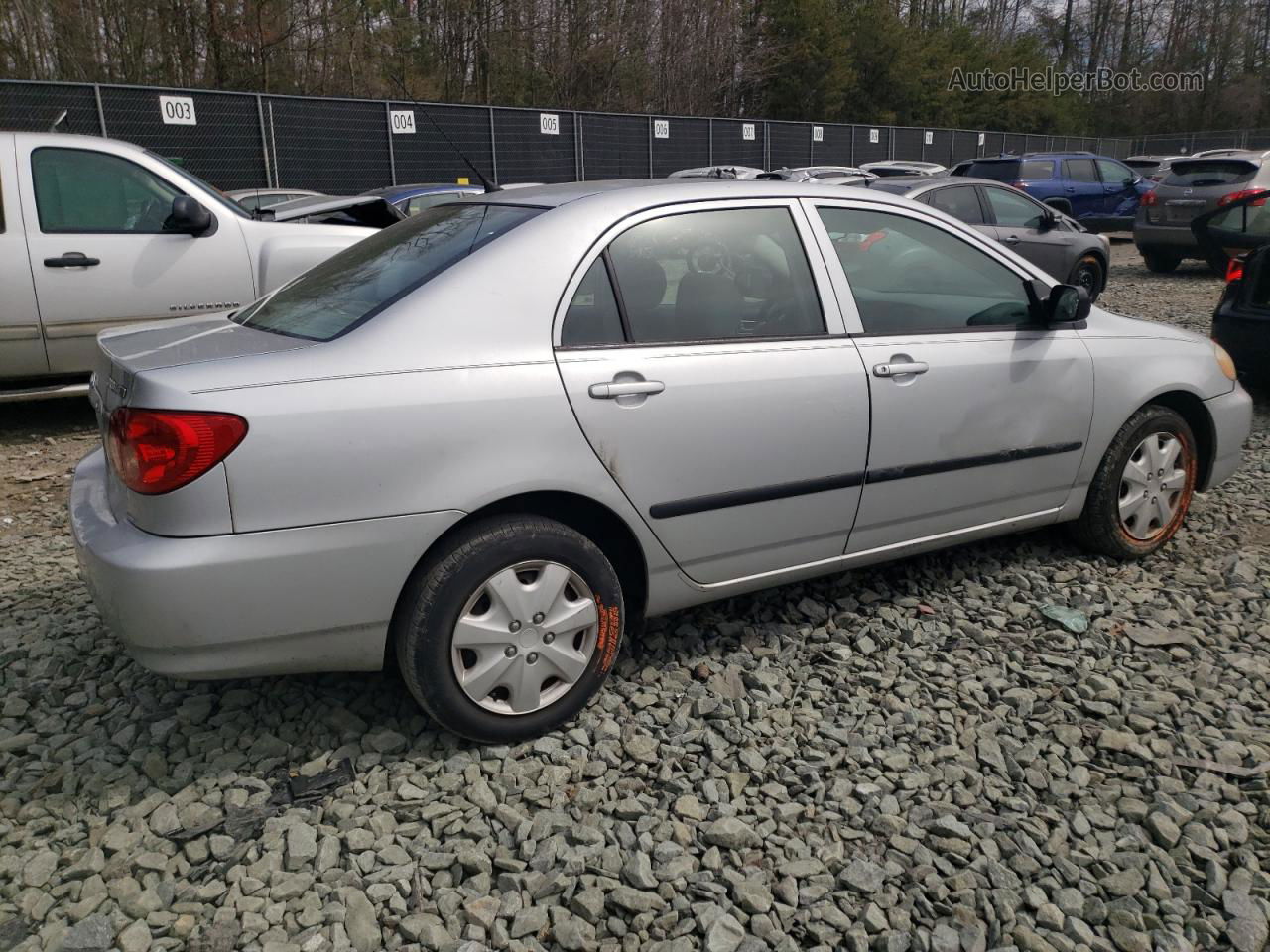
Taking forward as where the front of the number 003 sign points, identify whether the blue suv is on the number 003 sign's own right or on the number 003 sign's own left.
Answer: on the number 003 sign's own left

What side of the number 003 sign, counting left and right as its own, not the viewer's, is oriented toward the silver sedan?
front

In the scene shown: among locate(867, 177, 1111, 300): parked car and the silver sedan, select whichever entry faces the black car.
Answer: the silver sedan

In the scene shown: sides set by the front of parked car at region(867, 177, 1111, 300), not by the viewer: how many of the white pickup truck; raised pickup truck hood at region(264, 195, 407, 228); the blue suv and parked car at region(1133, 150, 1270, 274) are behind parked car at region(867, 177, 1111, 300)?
2

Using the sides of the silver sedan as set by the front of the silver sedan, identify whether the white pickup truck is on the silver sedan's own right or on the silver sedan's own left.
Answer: on the silver sedan's own left

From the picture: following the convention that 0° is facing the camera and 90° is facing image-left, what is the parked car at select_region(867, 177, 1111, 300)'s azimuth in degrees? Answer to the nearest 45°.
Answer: approximately 225°

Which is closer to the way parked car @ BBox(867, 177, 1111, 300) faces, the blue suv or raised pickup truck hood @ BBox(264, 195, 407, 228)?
the blue suv

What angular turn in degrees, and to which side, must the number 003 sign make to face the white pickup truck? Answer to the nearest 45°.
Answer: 0° — it already faces it

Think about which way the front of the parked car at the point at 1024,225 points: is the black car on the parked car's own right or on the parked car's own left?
on the parked car's own right

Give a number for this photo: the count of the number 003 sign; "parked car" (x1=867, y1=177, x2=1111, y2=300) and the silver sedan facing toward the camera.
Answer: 1

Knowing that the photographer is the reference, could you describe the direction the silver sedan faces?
facing away from the viewer and to the right of the viewer

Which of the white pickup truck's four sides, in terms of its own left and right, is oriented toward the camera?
right
